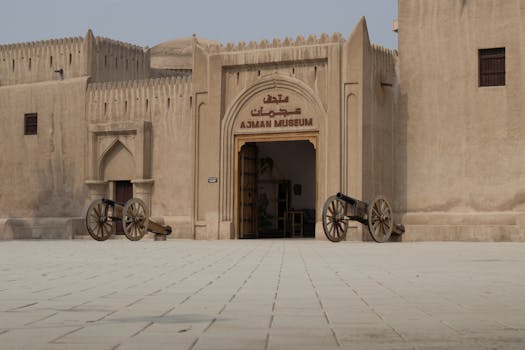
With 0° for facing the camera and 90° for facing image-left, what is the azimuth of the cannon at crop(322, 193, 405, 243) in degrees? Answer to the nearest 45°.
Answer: approximately 45°

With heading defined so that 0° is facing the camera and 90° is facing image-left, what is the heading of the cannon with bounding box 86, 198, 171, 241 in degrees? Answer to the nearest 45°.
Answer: approximately 45°

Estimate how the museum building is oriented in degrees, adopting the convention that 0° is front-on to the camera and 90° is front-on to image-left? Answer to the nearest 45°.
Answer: approximately 0°

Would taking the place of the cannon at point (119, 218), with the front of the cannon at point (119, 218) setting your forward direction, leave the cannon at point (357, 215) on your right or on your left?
on your left

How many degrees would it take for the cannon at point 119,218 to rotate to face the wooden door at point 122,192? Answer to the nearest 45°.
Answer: approximately 135° to its right

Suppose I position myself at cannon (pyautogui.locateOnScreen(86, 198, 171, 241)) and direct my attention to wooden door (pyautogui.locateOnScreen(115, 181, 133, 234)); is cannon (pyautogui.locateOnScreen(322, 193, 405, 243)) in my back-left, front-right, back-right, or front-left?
back-right

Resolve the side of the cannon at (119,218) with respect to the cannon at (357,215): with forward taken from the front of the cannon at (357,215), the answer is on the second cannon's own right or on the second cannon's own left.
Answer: on the second cannon's own right
